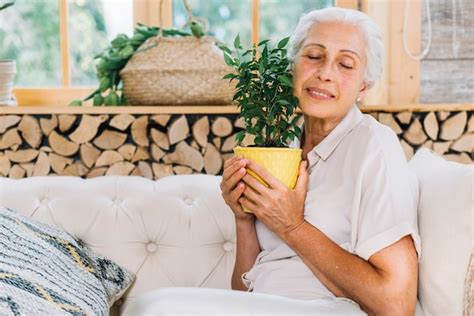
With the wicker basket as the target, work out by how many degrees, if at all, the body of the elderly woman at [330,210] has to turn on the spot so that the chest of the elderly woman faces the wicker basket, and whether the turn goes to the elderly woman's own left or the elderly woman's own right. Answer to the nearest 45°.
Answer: approximately 90° to the elderly woman's own right

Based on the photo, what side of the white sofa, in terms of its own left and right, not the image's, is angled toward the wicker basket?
back

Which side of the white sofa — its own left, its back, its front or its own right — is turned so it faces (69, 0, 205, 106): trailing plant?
back

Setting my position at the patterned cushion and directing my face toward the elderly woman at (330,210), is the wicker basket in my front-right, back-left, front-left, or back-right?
front-left

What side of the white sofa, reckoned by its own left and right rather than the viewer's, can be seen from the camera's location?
front
